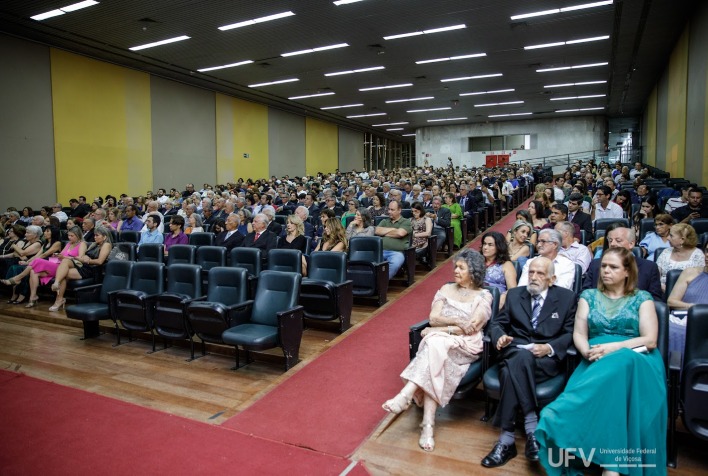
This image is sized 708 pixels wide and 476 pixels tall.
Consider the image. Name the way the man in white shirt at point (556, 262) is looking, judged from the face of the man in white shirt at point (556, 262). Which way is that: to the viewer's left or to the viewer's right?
to the viewer's left

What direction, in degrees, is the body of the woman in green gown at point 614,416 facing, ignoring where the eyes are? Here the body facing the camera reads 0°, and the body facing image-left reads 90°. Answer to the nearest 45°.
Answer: approximately 45°

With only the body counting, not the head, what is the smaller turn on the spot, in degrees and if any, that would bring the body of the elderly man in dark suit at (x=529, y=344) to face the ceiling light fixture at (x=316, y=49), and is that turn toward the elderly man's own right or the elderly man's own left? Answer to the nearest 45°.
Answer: approximately 90° to the elderly man's own right

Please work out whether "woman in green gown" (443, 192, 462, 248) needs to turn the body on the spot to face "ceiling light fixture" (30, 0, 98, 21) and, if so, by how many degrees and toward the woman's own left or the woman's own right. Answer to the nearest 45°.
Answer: approximately 45° to the woman's own right

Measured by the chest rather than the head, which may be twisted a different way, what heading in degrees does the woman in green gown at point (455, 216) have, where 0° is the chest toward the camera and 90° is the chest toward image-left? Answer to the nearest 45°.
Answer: approximately 45°

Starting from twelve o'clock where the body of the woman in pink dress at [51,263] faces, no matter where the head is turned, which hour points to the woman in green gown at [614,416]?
The woman in green gown is roughly at 10 o'clock from the woman in pink dress.

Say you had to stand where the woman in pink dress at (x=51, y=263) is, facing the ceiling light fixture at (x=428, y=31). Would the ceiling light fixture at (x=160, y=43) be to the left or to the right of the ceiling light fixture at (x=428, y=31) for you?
left
